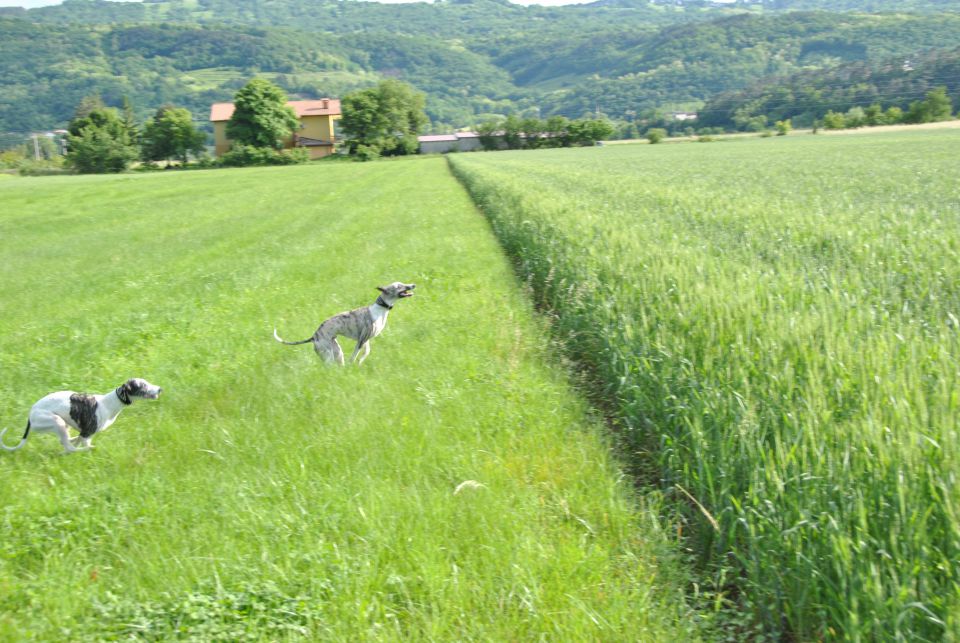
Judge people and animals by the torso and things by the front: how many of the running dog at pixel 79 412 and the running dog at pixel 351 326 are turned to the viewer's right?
2

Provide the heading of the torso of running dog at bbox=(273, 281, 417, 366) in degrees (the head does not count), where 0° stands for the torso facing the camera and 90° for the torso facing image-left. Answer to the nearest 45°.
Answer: approximately 270°

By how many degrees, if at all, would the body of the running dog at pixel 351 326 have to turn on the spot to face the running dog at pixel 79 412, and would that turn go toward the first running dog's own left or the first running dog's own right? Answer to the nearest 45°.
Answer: approximately 135° to the first running dog's own right

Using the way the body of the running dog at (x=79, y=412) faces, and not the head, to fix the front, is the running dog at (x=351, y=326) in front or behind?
in front

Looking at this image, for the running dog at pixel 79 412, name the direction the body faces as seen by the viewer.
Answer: to the viewer's right
